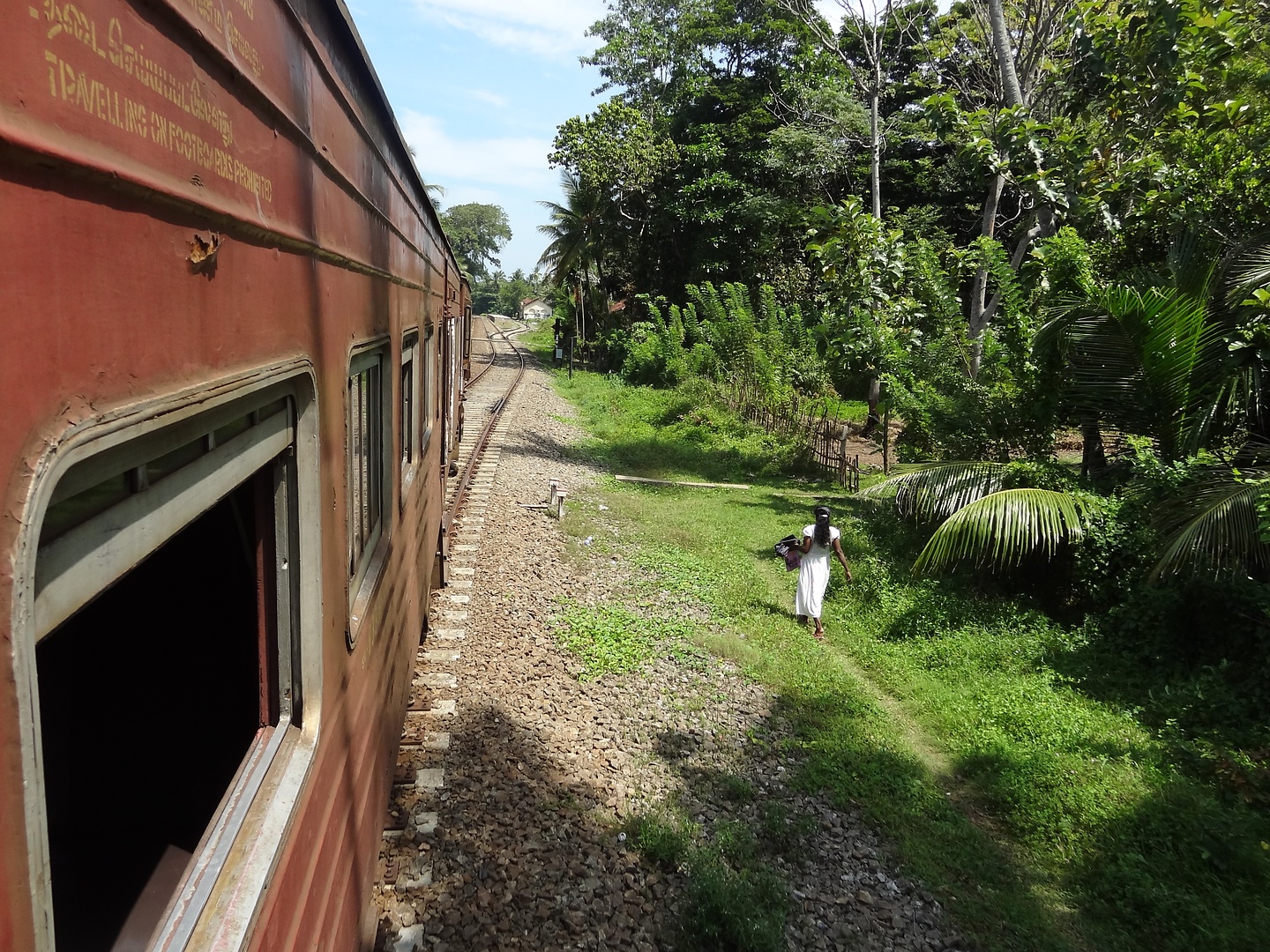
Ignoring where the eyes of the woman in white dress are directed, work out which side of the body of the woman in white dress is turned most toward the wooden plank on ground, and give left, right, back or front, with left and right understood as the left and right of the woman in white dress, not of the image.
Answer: front

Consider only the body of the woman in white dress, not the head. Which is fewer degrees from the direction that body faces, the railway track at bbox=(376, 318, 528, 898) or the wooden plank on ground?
the wooden plank on ground

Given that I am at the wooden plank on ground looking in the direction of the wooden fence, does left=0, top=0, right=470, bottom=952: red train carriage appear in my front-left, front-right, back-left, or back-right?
back-right

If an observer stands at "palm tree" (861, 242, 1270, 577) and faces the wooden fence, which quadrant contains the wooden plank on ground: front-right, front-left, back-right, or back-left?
front-left

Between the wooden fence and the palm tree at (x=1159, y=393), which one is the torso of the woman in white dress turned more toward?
the wooden fence

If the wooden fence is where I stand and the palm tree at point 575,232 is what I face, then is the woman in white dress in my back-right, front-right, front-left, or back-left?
back-left

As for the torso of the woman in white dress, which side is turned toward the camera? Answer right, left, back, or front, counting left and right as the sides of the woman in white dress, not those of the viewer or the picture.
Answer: back

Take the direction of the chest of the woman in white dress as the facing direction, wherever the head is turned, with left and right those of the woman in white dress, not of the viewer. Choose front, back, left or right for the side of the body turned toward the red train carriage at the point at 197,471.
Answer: back

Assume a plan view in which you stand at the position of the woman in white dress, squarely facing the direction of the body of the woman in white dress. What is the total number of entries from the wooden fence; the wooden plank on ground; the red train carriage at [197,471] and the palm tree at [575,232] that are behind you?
1

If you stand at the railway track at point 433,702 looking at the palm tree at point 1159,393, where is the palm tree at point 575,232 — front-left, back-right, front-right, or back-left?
front-left

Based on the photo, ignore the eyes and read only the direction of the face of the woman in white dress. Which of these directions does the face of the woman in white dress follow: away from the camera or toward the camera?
away from the camera

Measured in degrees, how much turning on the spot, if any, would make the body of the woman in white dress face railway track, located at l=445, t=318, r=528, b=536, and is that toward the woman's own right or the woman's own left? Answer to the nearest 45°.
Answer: approximately 45° to the woman's own left

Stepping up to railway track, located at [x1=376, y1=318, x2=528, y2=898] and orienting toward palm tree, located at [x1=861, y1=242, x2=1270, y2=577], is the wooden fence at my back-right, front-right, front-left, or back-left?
front-left

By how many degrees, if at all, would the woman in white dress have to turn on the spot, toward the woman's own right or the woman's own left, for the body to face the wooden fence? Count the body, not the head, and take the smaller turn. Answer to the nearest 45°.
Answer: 0° — they already face it

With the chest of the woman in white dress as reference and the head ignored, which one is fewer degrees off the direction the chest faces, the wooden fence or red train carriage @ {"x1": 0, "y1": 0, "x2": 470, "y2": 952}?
the wooden fence

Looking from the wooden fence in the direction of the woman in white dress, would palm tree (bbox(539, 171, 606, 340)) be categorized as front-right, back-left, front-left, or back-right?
back-right
